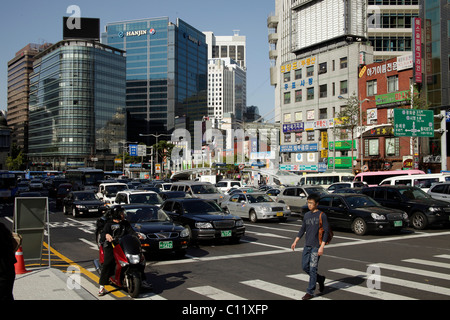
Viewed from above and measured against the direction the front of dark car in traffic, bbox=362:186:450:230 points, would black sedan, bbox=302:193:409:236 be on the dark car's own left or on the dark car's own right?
on the dark car's own right

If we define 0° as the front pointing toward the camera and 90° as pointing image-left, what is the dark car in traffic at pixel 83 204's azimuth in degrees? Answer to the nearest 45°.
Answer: approximately 315°

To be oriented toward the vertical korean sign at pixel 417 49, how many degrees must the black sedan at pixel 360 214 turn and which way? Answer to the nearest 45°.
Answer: approximately 135° to its left

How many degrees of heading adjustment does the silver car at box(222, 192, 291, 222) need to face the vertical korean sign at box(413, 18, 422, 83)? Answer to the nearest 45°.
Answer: approximately 90° to its left

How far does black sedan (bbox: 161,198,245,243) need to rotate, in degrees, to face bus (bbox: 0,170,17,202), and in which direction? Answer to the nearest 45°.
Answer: approximately 180°

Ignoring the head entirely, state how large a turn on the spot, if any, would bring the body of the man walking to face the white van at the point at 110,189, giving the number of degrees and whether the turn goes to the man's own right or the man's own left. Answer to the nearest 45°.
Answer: approximately 90° to the man's own right

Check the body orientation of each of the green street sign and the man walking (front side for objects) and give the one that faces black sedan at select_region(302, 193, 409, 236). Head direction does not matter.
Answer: the green street sign

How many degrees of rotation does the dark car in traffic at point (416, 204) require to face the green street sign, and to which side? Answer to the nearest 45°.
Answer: approximately 135° to its left

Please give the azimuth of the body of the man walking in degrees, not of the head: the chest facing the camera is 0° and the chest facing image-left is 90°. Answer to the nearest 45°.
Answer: approximately 45°

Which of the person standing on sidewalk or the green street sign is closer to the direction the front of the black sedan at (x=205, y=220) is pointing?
the person standing on sidewalk

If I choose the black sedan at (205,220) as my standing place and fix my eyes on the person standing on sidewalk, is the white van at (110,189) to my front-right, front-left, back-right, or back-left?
back-right

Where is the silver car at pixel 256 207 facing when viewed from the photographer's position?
facing the viewer and to the right of the viewer

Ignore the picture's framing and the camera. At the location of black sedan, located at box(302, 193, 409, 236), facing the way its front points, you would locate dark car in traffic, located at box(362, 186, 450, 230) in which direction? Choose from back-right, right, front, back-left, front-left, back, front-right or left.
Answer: left
